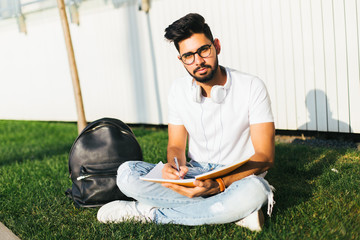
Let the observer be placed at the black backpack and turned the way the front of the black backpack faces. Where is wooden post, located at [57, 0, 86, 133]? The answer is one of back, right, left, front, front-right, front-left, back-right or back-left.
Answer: back

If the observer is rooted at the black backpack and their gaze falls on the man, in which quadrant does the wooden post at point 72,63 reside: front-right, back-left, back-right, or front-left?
back-left

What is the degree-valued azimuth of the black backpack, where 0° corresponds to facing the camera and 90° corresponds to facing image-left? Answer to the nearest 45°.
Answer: approximately 0°

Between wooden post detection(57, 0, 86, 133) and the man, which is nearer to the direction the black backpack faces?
the man

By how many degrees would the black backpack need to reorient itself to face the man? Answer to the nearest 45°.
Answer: approximately 45° to its left
